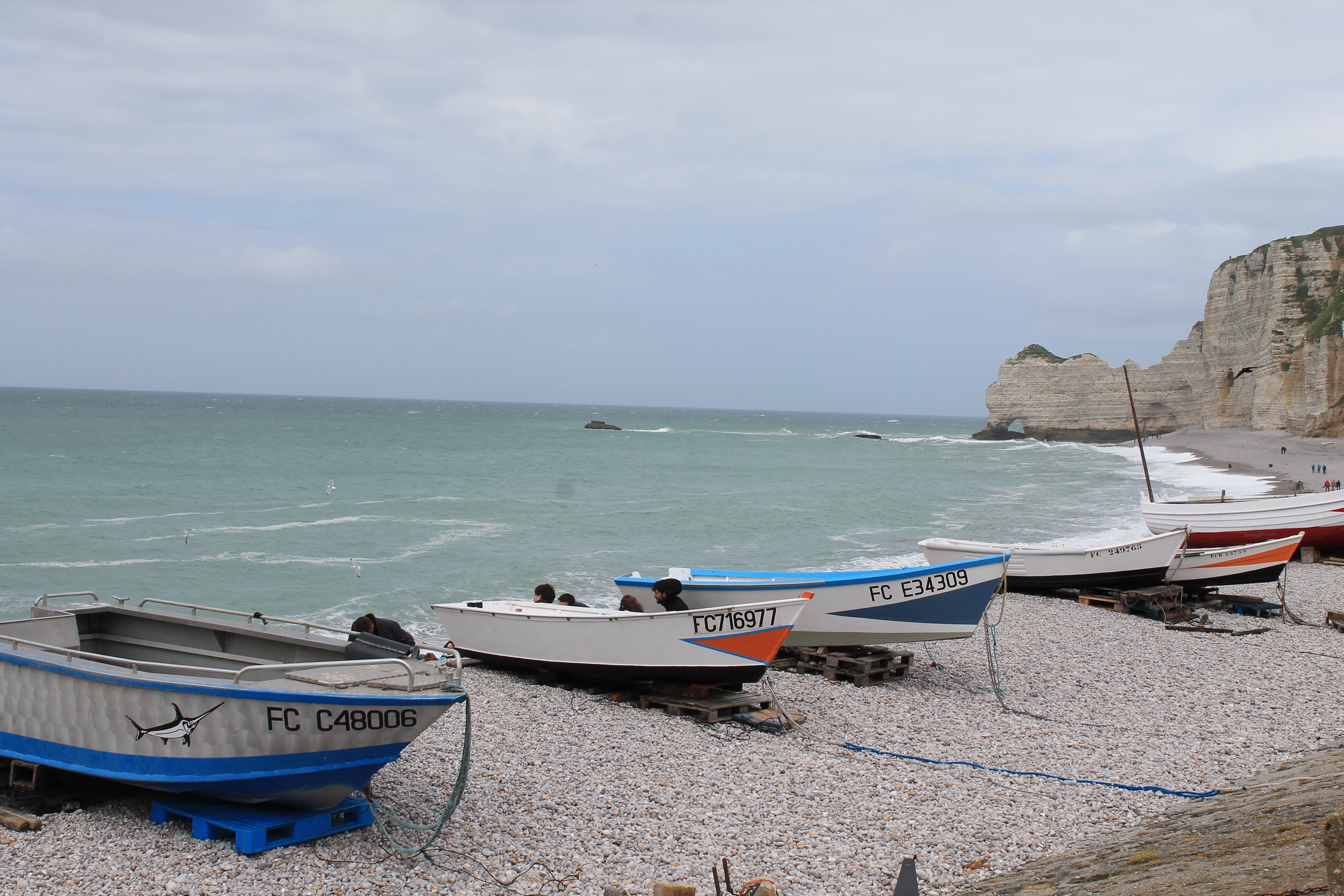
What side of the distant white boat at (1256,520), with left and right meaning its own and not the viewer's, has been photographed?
right

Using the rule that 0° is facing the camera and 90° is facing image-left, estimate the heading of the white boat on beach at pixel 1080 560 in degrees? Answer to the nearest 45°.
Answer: approximately 270°

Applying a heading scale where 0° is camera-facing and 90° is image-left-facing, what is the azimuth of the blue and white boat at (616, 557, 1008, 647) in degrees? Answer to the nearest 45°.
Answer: approximately 270°

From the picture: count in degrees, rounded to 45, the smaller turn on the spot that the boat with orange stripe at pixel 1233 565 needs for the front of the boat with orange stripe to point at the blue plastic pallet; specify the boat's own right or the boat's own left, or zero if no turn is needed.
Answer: approximately 90° to the boat's own right

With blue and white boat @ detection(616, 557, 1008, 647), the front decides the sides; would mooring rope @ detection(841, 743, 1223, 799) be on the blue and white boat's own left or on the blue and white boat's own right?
on the blue and white boat's own right

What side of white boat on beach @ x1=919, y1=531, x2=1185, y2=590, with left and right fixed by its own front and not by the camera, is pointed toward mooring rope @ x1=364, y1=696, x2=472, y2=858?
right

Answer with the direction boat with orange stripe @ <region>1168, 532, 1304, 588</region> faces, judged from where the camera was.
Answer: facing to the right of the viewer

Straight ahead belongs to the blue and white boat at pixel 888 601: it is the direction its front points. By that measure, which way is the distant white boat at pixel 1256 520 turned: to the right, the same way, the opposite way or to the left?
the same way

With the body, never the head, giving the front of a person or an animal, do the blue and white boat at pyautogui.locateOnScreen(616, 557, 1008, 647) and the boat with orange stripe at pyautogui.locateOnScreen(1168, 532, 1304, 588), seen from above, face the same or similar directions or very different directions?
same or similar directions

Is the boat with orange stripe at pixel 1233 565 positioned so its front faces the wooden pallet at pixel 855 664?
no

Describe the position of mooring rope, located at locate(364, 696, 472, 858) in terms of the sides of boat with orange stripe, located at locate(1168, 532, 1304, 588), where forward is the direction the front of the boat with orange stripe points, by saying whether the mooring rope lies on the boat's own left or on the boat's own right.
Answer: on the boat's own right

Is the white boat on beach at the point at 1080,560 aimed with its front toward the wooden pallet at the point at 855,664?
no

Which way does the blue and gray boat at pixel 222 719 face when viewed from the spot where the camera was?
facing the viewer and to the right of the viewer

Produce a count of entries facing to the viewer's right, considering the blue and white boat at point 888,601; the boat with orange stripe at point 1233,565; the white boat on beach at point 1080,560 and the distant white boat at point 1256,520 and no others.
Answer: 4

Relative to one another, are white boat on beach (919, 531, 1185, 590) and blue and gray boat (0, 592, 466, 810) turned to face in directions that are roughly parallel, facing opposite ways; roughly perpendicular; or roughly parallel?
roughly parallel

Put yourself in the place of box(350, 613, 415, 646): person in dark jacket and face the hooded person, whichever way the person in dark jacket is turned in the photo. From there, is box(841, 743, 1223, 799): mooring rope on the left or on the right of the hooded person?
right

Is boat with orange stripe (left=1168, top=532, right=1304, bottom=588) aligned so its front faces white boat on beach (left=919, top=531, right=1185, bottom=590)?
no

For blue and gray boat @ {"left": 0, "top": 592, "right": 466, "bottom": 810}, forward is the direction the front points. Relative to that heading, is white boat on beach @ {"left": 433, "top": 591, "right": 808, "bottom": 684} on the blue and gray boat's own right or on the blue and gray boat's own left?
on the blue and gray boat's own left
